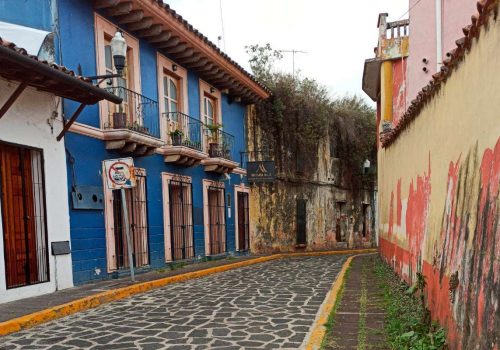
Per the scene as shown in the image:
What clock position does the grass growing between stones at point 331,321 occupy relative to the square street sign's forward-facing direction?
The grass growing between stones is roughly at 11 o'clock from the square street sign.

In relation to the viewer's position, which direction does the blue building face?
facing the viewer and to the right of the viewer

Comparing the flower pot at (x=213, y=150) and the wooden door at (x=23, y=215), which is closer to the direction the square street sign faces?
the wooden door

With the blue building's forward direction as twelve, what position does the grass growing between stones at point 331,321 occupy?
The grass growing between stones is roughly at 1 o'clock from the blue building.

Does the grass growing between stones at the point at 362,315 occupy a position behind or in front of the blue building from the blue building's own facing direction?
in front

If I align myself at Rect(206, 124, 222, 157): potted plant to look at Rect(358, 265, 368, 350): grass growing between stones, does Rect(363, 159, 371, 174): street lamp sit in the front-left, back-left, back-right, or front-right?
back-left

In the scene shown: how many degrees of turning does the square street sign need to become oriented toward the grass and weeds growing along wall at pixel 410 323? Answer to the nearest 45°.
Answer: approximately 45° to its left

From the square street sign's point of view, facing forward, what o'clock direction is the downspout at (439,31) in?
The downspout is roughly at 9 o'clock from the square street sign.

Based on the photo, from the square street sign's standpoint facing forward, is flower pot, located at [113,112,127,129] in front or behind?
behind

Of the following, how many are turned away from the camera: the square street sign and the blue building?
0

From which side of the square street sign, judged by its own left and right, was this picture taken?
front

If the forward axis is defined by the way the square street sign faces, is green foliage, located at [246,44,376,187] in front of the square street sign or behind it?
behind

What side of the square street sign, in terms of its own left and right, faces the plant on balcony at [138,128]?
back

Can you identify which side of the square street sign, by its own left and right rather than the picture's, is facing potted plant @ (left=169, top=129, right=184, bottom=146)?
back
